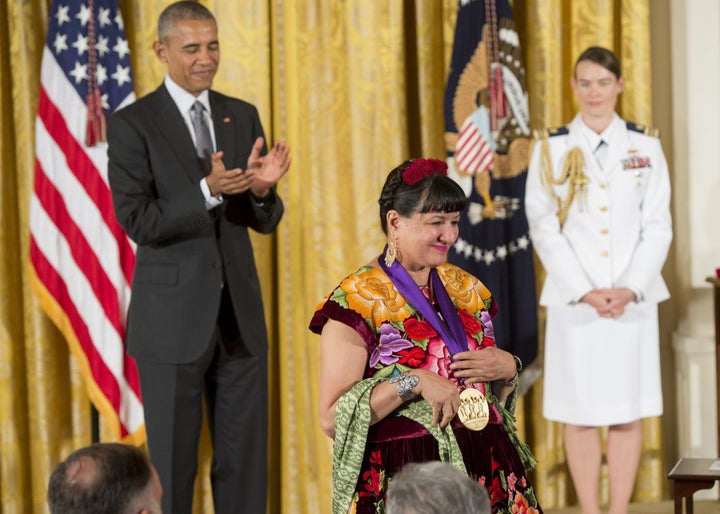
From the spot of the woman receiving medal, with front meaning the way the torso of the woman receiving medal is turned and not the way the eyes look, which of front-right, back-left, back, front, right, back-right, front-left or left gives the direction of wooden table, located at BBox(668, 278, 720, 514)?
left

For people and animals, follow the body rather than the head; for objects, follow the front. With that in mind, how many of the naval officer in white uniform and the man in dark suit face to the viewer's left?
0

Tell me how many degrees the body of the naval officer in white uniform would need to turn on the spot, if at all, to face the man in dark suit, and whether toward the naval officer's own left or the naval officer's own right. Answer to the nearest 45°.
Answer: approximately 45° to the naval officer's own right

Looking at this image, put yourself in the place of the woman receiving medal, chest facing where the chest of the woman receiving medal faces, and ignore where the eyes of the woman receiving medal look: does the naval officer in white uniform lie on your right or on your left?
on your left

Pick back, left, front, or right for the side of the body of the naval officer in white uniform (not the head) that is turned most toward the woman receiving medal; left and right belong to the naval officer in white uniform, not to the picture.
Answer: front

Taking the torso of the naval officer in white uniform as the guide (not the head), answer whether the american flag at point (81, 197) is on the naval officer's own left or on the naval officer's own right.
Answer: on the naval officer's own right

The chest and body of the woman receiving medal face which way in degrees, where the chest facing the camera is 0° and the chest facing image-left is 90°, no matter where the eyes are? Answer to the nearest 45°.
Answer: approximately 315°

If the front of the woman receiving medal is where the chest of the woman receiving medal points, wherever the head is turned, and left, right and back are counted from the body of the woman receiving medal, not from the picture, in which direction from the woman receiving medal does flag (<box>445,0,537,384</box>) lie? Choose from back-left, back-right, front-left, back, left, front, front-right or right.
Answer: back-left
